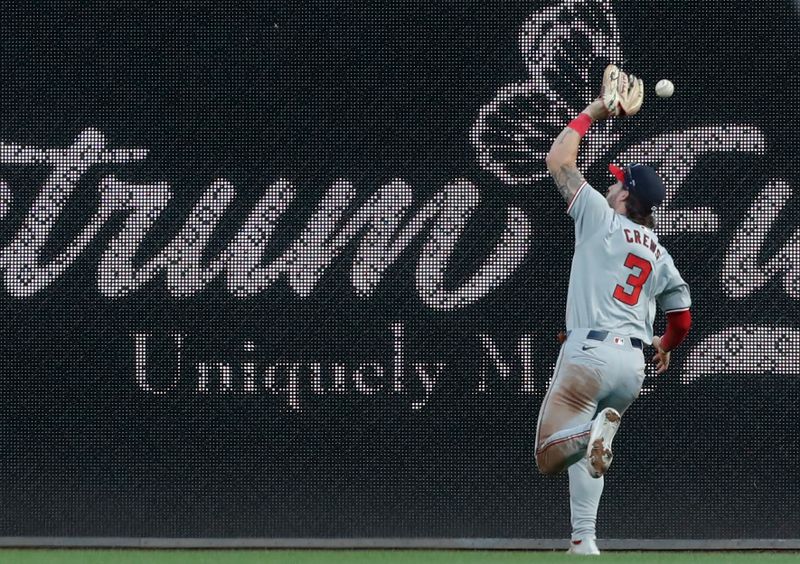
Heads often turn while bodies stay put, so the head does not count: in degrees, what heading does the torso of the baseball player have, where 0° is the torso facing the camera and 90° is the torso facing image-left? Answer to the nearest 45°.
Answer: approximately 135°

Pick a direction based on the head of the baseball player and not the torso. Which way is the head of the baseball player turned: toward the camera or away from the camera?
away from the camera
